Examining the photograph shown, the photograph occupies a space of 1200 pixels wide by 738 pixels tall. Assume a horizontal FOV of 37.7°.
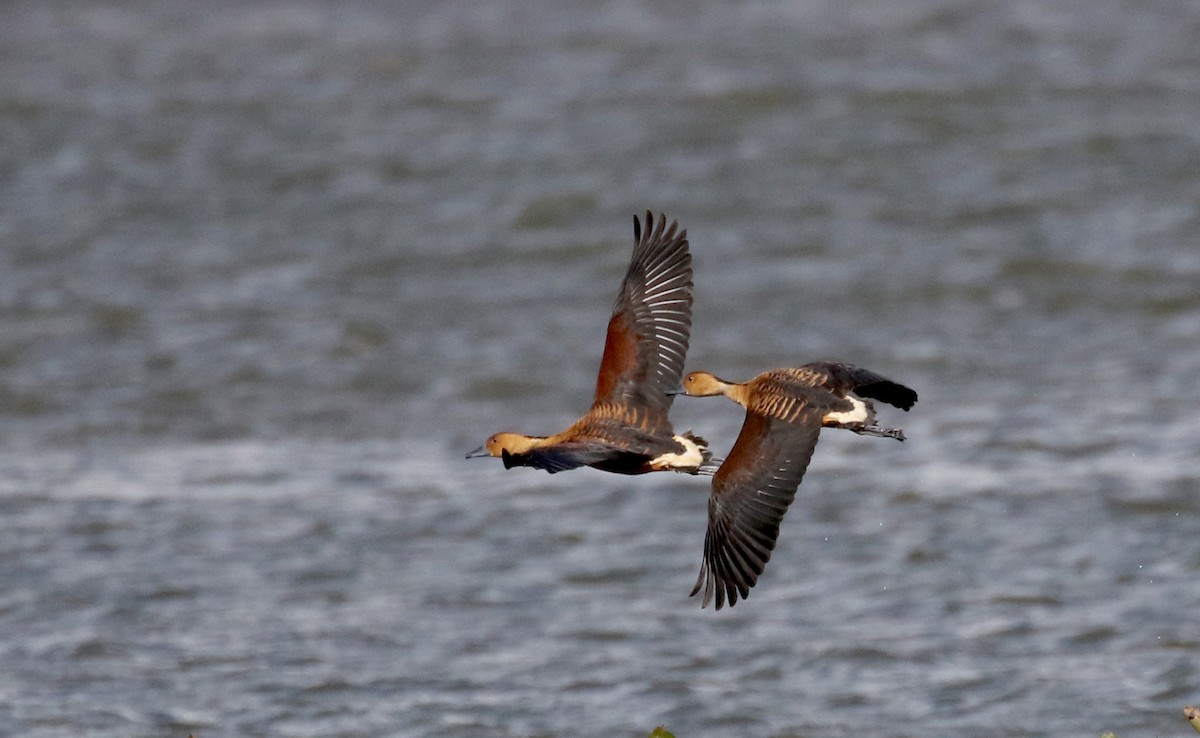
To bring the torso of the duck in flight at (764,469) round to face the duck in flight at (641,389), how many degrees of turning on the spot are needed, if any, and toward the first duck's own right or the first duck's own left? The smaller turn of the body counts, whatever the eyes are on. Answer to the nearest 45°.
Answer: approximately 45° to the first duck's own right

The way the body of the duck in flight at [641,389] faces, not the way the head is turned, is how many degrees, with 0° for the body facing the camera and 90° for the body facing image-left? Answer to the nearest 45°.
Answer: approximately 90°

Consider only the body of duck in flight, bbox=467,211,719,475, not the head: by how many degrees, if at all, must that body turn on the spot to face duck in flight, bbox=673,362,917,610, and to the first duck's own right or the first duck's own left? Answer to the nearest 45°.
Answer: approximately 135° to the first duck's own left

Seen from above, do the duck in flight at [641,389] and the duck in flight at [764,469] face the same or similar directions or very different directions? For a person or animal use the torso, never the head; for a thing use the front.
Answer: same or similar directions

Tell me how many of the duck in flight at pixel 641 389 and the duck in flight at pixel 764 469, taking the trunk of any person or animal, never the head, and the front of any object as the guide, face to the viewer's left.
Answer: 2

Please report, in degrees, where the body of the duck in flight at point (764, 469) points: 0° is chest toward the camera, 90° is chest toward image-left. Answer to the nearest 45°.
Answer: approximately 90°
